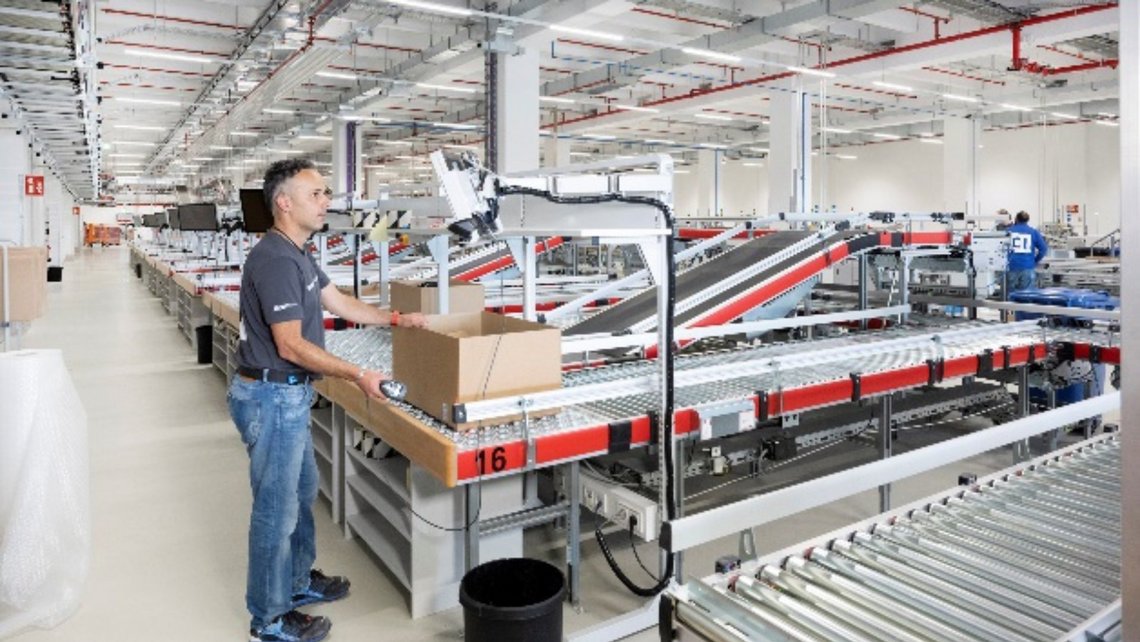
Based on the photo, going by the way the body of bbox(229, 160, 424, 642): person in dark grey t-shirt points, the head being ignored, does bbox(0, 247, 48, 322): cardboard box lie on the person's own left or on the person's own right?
on the person's own left

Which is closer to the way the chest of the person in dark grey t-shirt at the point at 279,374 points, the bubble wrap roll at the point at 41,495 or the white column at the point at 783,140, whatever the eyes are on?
the white column

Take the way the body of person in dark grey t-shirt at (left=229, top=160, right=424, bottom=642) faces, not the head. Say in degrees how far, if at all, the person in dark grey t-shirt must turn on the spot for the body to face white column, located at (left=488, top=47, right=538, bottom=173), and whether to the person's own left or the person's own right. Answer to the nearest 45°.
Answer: approximately 90° to the person's own left

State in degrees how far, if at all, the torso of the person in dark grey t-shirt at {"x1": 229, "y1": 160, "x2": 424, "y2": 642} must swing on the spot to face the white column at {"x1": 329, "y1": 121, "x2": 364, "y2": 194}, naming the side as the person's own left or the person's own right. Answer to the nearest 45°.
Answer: approximately 90° to the person's own left

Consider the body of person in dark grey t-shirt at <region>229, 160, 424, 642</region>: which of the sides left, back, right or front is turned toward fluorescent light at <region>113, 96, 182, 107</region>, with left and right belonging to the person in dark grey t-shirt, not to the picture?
left

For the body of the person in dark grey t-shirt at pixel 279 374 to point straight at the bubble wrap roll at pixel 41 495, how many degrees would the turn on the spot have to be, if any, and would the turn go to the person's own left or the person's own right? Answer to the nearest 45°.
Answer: approximately 135° to the person's own left

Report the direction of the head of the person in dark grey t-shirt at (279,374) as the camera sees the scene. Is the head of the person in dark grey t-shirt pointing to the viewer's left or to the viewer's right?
to the viewer's right

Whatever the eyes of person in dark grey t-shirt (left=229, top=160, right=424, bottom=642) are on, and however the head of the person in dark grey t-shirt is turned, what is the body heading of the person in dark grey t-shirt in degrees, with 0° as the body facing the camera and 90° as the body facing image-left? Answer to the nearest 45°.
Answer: approximately 270°

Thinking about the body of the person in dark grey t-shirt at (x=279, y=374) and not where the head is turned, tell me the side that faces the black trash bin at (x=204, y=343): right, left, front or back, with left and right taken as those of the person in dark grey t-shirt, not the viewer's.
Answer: left
